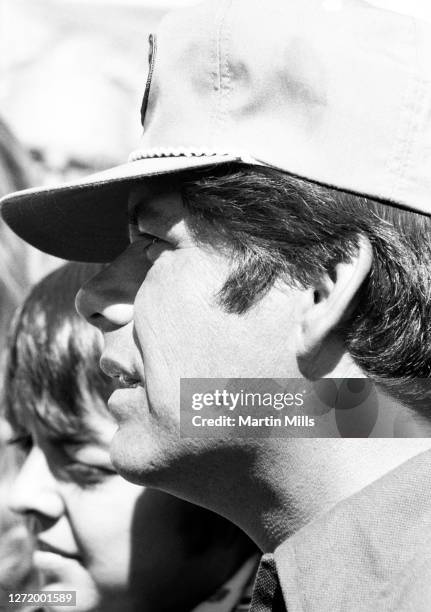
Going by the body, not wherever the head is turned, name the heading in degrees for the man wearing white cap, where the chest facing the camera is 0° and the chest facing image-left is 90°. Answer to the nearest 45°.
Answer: approximately 90°

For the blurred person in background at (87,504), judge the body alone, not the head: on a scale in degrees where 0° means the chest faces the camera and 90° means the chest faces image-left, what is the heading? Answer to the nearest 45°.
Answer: approximately 45°

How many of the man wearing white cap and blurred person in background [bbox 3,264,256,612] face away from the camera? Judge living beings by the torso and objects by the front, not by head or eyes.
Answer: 0

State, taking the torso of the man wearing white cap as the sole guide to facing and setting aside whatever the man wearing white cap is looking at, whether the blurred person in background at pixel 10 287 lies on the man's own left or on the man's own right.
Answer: on the man's own right

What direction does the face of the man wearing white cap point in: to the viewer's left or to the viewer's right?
to the viewer's left
